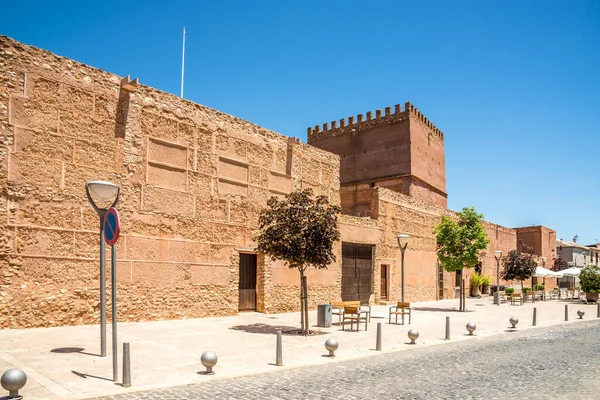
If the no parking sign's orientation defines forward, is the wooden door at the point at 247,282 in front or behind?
behind

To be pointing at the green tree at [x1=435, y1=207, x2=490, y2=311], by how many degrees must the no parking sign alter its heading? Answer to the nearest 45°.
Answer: approximately 180°

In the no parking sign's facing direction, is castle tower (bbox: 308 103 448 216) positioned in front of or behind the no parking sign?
behind

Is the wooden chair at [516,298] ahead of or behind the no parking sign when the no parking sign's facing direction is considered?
behind

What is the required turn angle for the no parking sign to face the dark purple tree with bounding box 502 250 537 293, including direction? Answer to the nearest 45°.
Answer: approximately 180°

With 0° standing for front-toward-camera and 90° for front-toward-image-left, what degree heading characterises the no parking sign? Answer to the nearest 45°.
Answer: approximately 45°
